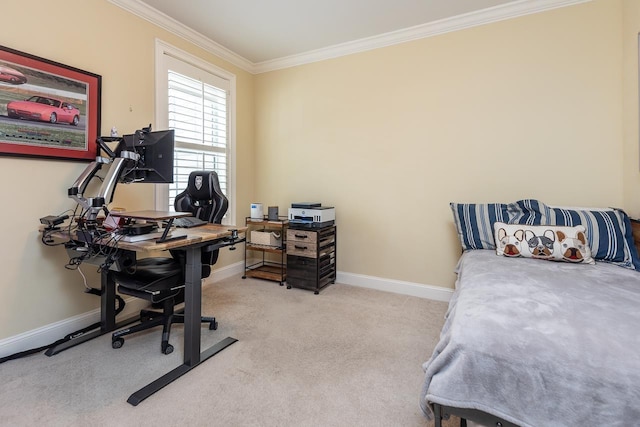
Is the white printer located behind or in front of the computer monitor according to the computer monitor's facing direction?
in front

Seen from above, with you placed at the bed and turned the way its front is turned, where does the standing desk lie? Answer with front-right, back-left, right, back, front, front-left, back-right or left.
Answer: right

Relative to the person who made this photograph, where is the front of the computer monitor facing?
facing away from the viewer and to the right of the viewer

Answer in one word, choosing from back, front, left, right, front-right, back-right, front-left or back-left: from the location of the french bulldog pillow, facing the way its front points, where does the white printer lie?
right

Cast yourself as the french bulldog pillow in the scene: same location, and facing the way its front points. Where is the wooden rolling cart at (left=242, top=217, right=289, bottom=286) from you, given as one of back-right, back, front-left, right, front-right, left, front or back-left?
right

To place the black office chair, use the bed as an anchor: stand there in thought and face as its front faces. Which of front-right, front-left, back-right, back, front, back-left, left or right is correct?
right

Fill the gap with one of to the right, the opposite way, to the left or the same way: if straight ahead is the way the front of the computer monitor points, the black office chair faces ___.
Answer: the opposite way
